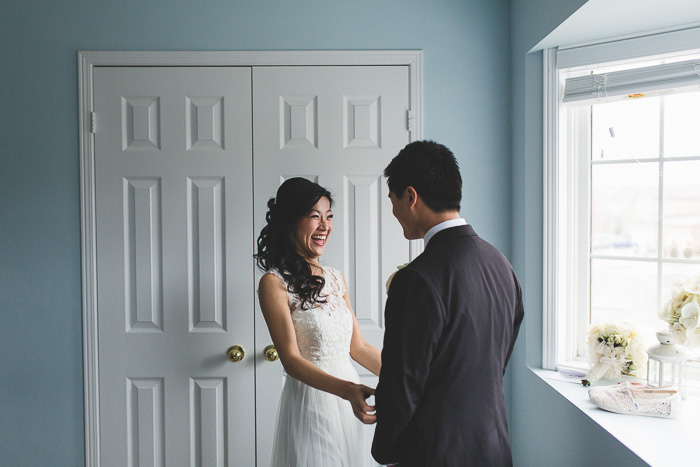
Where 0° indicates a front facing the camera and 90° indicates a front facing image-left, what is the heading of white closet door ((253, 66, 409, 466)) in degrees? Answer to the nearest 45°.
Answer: approximately 0°

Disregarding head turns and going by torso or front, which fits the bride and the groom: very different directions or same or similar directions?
very different directions

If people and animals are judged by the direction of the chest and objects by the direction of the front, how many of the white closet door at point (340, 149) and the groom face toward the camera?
1

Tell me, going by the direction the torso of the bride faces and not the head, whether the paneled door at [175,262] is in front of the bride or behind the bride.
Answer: behind

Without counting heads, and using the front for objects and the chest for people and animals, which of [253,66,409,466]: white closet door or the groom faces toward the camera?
the white closet door

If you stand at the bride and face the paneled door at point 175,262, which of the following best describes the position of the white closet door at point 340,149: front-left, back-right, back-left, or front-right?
front-right

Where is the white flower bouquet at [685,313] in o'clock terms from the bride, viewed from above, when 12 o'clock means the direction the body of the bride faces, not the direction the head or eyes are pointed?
The white flower bouquet is roughly at 11 o'clock from the bride.

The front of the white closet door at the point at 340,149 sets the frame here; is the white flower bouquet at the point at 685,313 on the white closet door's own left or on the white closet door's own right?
on the white closet door's own left

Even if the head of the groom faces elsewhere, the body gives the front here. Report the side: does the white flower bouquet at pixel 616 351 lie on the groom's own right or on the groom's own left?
on the groom's own right

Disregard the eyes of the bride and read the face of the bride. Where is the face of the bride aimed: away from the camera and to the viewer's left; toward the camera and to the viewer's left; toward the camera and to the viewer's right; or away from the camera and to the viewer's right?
toward the camera and to the viewer's right

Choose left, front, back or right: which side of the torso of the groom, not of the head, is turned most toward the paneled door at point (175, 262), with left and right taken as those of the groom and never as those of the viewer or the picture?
front

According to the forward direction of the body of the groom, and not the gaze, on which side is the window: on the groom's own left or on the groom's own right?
on the groom's own right

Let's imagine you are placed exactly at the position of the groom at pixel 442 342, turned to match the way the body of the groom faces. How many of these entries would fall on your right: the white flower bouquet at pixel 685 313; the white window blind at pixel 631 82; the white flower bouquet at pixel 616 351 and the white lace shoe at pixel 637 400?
4

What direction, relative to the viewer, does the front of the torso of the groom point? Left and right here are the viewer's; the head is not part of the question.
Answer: facing away from the viewer and to the left of the viewer

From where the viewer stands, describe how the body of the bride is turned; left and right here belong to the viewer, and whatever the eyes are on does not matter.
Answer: facing the viewer and to the right of the viewer

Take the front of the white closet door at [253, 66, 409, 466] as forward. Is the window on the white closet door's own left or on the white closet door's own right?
on the white closet door's own left

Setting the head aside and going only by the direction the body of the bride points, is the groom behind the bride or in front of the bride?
in front

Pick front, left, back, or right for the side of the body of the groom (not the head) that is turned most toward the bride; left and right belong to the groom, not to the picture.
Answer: front

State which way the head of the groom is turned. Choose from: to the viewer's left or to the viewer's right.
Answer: to the viewer's left
